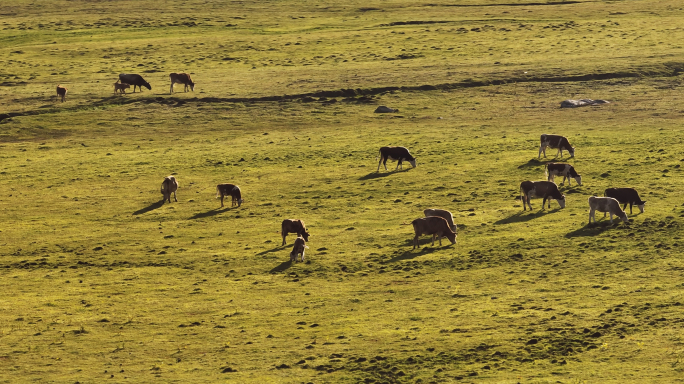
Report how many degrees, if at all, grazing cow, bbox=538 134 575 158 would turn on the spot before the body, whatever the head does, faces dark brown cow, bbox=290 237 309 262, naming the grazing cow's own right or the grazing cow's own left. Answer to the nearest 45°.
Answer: approximately 135° to the grazing cow's own right

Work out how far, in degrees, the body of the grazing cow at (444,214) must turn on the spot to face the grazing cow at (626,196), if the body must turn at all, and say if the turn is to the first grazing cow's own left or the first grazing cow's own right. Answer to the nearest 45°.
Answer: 0° — it already faces it

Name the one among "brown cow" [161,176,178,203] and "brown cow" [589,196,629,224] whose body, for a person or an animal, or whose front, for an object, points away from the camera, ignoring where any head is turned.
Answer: the "brown cow" [161,176,178,203]

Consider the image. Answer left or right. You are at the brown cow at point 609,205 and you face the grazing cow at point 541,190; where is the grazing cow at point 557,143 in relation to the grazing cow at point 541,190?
right

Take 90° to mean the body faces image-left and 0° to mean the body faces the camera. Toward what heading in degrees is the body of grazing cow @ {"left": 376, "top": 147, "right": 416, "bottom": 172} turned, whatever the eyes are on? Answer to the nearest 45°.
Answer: approximately 270°

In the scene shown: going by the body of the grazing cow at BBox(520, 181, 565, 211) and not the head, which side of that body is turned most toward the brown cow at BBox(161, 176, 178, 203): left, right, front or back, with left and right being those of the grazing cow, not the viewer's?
back

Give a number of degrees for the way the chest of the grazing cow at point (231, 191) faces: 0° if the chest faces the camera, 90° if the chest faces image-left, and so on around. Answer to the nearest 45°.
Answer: approximately 270°

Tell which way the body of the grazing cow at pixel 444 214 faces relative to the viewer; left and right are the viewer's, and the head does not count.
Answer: facing to the right of the viewer

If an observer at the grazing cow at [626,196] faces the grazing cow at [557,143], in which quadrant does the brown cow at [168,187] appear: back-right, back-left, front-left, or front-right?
front-left

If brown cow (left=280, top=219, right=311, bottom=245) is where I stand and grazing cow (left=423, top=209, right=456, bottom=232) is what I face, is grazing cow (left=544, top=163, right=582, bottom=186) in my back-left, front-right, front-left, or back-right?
front-left

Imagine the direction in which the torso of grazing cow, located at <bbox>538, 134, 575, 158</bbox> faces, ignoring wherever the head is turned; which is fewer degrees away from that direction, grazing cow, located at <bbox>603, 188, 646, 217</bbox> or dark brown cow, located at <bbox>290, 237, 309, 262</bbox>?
the grazing cow

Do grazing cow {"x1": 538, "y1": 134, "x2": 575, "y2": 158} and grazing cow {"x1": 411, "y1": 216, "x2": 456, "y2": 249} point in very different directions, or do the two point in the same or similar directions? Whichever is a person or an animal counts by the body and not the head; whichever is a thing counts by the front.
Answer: same or similar directions

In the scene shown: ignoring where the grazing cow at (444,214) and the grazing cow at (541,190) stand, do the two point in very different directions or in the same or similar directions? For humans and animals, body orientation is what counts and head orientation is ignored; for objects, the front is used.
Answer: same or similar directions

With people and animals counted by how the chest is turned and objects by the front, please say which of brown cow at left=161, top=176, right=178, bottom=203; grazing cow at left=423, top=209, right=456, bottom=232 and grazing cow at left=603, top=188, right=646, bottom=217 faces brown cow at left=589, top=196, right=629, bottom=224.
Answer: grazing cow at left=423, top=209, right=456, bottom=232
